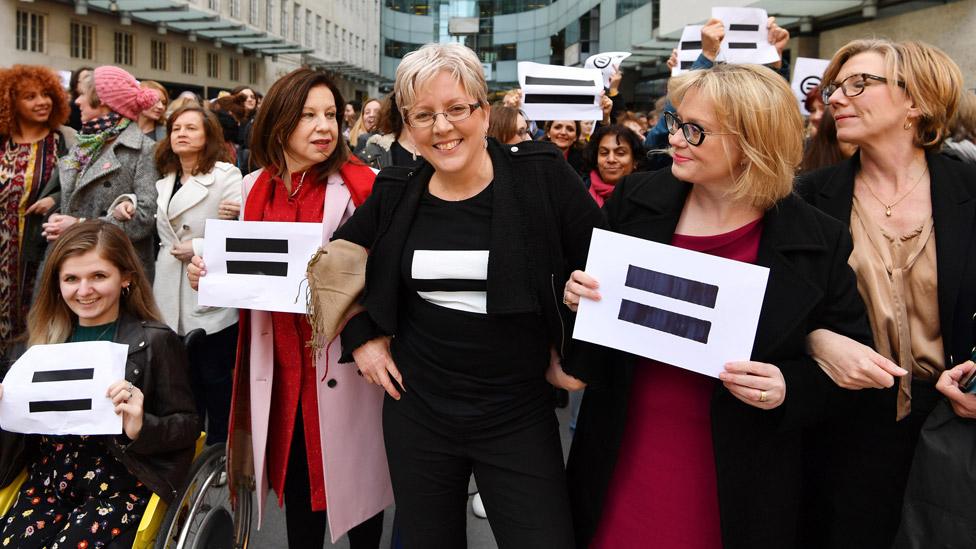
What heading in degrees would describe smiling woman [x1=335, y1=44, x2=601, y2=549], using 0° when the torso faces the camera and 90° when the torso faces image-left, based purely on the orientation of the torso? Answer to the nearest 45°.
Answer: approximately 0°

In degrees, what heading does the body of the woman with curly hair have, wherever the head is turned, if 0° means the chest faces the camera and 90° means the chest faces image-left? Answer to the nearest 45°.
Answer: approximately 0°

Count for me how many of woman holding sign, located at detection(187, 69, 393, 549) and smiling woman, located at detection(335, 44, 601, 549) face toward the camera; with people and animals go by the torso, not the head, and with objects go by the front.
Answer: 2

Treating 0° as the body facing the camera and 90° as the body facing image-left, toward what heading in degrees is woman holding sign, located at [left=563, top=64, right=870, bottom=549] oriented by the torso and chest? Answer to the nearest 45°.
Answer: approximately 45°

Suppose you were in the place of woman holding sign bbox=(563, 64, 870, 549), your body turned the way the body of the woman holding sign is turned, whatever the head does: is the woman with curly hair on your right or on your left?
on your right

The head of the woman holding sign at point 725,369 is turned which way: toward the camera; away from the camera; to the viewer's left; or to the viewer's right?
to the viewer's left

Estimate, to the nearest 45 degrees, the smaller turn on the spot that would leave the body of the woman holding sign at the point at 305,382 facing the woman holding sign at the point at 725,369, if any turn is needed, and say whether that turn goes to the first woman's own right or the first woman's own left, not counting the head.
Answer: approximately 45° to the first woman's own left

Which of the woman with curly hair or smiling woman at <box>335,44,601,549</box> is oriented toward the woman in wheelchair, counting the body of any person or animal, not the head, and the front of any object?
the woman with curly hair
